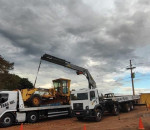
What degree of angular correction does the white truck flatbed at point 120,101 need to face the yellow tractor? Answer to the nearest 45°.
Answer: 0° — it already faces it

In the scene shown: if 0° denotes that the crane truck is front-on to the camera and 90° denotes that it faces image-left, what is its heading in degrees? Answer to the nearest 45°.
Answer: approximately 45°
